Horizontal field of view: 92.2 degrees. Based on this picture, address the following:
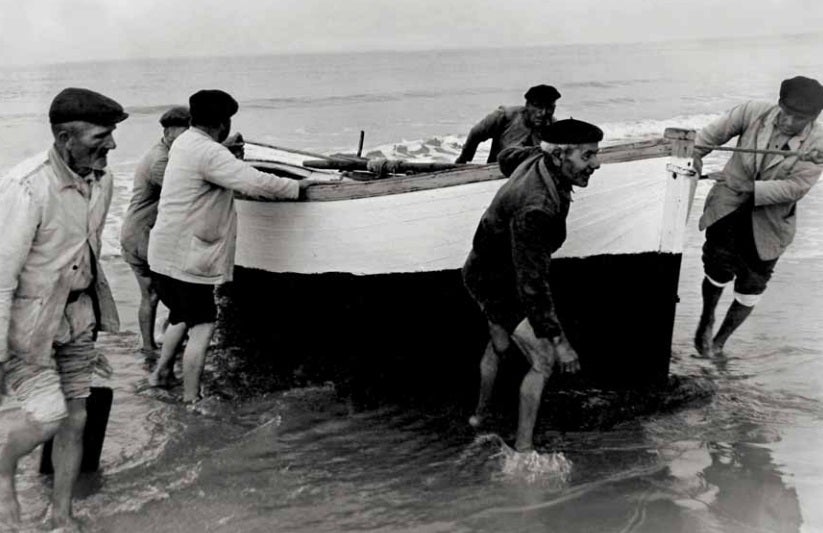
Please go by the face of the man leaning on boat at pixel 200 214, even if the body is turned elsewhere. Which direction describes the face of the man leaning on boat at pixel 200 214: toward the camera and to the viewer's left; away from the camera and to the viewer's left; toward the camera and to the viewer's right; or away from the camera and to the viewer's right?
away from the camera and to the viewer's right

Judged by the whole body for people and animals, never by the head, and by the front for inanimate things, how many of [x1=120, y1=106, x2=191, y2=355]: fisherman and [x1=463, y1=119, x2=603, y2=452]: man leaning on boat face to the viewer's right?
2

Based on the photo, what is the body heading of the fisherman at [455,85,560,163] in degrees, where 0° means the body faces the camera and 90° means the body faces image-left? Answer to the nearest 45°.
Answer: approximately 315°

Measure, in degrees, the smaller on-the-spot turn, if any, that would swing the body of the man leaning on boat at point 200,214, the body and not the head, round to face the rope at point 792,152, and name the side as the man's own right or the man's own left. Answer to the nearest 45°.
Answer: approximately 45° to the man's own right

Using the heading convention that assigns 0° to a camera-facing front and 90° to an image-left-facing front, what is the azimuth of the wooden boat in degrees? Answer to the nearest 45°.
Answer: approximately 315°

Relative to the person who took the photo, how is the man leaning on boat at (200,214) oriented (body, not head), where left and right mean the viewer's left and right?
facing away from the viewer and to the right of the viewer

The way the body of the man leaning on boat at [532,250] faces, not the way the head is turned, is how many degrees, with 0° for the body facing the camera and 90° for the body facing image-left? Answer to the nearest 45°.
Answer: approximately 270°

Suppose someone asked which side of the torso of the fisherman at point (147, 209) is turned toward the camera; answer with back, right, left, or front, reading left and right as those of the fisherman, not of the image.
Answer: right

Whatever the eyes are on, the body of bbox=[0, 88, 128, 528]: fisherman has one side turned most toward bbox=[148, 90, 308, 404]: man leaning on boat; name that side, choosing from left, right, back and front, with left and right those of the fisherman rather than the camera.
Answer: left

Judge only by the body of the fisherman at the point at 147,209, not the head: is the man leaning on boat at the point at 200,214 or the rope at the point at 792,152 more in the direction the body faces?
the rope
